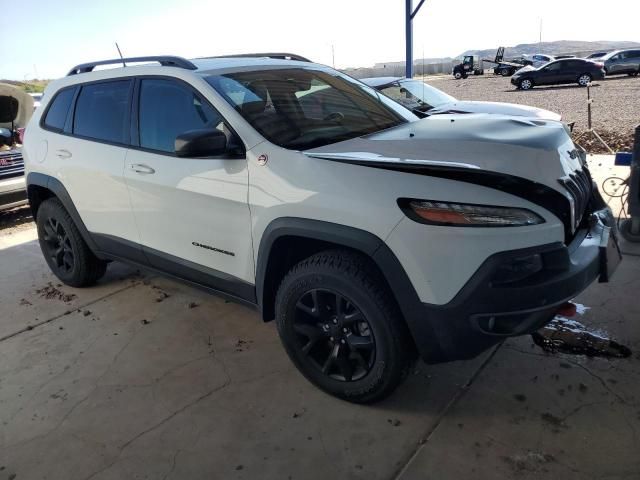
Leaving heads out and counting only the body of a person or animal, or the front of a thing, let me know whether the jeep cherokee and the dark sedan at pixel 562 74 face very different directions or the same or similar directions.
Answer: very different directions

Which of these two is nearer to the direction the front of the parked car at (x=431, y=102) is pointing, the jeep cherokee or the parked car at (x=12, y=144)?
the jeep cherokee

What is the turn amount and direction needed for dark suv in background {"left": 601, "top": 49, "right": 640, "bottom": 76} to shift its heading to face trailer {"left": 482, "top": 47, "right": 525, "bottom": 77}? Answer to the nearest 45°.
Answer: approximately 45° to its right

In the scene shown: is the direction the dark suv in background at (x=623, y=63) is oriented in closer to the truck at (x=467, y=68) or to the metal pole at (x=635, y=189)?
the truck

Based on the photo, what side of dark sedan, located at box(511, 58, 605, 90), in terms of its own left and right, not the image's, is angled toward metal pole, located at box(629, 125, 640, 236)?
left

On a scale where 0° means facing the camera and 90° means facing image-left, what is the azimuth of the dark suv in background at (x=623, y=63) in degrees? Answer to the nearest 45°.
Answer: approximately 90°

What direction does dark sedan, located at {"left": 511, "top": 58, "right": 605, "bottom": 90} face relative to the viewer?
to the viewer's left

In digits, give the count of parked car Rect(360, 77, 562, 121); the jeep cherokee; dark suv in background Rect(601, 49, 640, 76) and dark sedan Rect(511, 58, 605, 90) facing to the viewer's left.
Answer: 2

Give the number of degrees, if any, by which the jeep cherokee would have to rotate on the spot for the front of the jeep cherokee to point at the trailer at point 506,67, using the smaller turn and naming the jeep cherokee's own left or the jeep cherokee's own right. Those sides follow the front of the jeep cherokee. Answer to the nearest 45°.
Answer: approximately 135° to the jeep cherokee's own left

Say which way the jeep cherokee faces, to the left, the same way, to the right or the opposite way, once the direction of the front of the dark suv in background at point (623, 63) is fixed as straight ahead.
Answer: the opposite way

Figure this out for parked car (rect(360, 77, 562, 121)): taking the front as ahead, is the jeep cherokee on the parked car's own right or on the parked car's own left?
on the parked car's own right

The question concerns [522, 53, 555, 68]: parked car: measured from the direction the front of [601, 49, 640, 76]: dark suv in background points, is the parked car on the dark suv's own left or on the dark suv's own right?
on the dark suv's own right

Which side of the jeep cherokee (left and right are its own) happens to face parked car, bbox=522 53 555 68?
left

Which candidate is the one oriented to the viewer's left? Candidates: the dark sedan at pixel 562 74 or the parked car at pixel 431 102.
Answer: the dark sedan
